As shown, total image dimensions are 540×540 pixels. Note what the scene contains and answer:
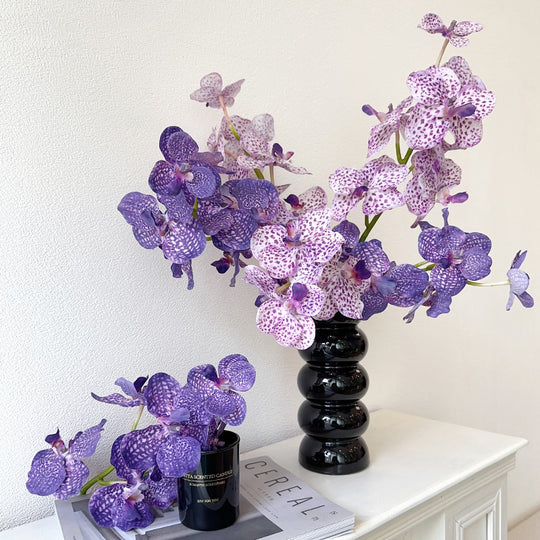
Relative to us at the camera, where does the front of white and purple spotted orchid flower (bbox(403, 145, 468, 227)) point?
facing the viewer and to the right of the viewer

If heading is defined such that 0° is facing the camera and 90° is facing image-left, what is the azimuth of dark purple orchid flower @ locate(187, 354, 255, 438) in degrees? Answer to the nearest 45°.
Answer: approximately 0°

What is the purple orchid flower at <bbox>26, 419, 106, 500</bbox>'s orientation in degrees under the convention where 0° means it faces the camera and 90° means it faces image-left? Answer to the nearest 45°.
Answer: approximately 45°

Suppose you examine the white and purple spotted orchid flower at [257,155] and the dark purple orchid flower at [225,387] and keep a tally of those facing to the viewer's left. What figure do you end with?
0
